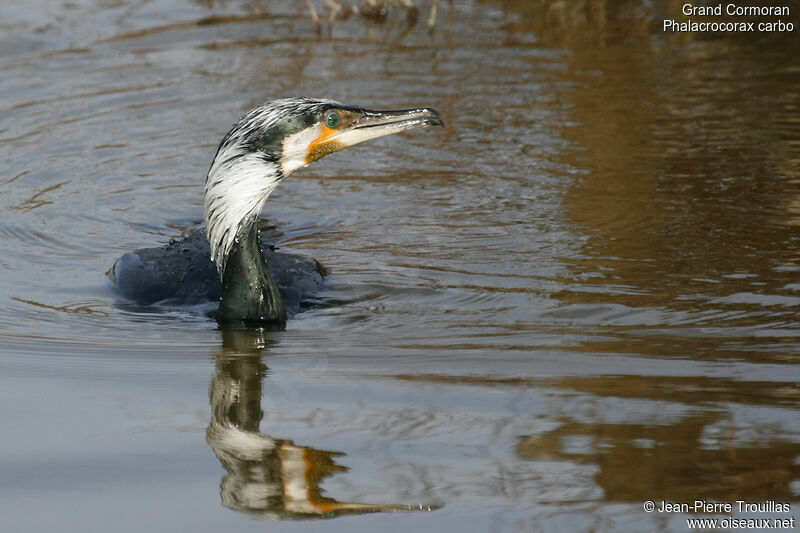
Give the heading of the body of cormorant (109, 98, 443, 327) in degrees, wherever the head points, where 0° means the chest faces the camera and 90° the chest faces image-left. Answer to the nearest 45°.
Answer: approximately 315°
